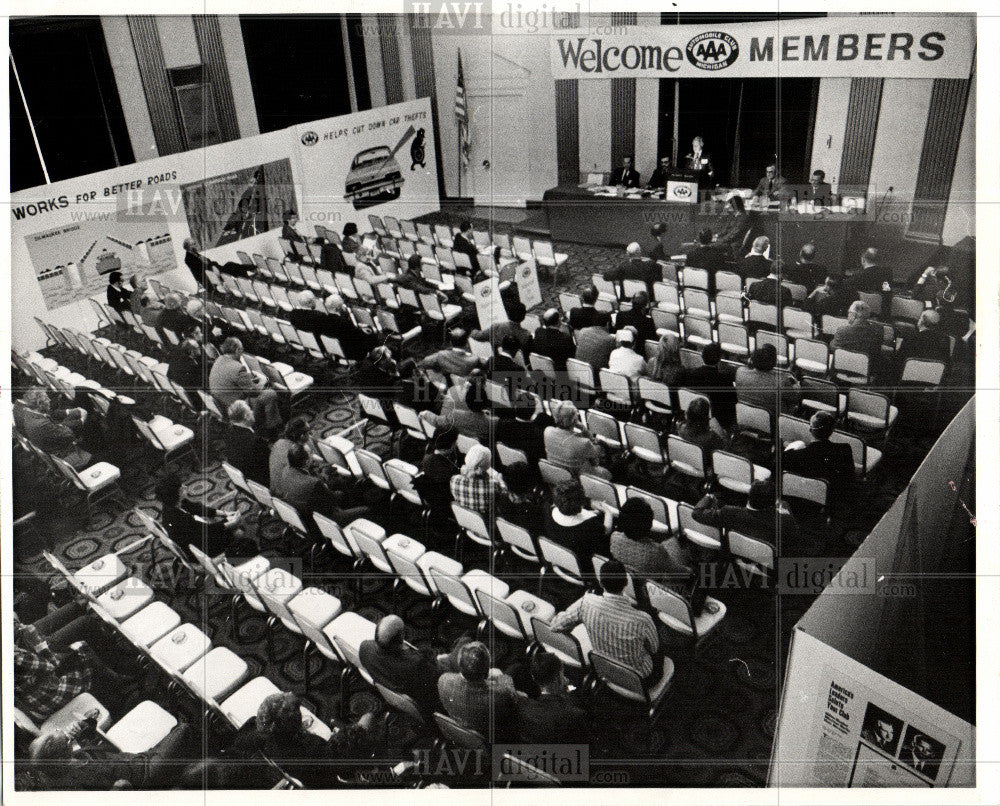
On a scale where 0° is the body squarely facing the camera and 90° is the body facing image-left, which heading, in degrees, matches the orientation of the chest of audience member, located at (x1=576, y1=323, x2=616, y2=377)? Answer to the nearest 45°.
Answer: approximately 180°

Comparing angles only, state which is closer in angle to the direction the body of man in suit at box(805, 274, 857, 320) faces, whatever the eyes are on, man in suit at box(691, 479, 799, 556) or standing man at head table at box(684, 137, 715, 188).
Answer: the standing man at head table

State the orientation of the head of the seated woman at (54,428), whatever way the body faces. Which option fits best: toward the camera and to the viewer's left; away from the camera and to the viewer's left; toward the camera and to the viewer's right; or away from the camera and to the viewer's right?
away from the camera and to the viewer's right

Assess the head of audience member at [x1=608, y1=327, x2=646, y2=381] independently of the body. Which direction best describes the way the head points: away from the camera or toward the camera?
away from the camera

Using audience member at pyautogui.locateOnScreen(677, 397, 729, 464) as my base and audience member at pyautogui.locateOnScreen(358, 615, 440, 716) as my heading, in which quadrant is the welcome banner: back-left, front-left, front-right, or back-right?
back-right

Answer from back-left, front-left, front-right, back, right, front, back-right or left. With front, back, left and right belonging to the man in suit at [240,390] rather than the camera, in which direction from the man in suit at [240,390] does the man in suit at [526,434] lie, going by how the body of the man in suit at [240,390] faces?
right

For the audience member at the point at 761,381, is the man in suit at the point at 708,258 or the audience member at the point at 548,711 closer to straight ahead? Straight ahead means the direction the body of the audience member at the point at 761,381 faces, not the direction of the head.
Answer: the man in suit

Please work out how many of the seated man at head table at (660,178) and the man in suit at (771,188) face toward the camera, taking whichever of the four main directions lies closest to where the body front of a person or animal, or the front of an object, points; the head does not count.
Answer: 2

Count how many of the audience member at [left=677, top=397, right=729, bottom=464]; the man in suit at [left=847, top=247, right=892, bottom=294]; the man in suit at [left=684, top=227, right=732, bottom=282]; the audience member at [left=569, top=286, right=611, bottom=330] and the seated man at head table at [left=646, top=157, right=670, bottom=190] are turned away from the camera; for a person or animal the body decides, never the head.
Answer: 4

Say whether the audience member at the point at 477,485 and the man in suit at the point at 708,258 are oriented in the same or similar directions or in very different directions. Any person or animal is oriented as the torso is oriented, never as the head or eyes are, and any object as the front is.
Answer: same or similar directions

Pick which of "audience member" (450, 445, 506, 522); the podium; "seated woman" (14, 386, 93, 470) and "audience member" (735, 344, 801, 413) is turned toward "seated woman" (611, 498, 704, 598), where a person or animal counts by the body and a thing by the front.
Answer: the podium

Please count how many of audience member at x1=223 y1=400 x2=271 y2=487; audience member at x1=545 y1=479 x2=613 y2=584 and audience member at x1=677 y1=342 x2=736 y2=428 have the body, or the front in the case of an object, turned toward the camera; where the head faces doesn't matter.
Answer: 0

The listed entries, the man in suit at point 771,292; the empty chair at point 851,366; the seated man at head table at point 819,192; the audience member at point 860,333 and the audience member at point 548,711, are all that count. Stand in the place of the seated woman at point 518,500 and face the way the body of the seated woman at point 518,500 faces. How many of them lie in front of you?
4

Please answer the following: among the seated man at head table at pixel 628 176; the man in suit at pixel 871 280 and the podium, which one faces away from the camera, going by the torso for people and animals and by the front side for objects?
the man in suit

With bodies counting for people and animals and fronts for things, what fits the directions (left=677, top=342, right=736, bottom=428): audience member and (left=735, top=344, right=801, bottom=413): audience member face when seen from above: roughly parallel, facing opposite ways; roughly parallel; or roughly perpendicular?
roughly parallel

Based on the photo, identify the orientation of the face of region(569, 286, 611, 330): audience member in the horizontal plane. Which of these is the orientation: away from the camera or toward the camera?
away from the camera

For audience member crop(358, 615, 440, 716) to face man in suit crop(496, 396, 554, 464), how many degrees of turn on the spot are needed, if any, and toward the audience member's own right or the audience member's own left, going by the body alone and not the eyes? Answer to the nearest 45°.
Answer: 0° — they already face them

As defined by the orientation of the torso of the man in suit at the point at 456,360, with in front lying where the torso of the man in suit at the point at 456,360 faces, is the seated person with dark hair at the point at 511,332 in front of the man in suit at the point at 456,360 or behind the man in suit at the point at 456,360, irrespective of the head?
in front

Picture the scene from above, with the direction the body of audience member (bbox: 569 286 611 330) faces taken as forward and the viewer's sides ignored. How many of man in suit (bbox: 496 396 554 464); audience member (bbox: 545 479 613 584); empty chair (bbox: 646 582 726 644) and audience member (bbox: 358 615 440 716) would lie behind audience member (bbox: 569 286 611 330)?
4

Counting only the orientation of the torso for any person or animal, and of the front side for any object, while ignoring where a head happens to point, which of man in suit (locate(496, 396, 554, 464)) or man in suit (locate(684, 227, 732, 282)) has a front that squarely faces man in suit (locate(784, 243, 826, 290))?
man in suit (locate(496, 396, 554, 464))

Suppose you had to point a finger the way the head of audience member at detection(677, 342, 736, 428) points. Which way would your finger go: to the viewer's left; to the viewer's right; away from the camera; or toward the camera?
away from the camera

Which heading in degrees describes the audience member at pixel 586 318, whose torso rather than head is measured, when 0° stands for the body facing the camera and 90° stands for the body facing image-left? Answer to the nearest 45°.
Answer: approximately 180°

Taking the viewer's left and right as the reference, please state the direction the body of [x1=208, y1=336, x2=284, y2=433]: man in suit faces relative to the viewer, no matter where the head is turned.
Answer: facing away from the viewer and to the right of the viewer
